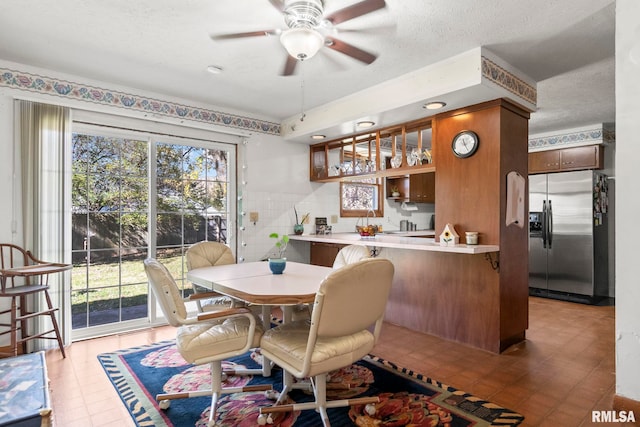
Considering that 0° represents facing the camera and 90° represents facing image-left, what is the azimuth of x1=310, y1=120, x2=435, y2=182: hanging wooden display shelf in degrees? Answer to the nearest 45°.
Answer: approximately 45°

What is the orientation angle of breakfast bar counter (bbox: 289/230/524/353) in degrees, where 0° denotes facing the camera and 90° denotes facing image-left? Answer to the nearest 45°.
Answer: approximately 45°

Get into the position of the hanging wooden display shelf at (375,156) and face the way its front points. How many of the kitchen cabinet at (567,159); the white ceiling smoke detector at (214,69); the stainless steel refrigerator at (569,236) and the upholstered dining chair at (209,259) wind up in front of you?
2

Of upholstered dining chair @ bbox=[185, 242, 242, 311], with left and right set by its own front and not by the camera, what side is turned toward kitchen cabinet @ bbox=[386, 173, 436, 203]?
left

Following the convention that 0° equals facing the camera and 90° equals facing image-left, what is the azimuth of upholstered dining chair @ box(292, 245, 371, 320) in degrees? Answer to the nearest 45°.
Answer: approximately 45°

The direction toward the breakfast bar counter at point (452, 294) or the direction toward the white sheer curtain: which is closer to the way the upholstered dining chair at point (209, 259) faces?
the breakfast bar counter

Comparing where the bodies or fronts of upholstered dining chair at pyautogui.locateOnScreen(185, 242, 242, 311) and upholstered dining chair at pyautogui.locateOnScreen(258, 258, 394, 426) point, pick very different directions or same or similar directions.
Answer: very different directions

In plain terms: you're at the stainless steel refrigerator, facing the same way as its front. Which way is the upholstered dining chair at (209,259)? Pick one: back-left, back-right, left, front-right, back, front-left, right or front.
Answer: front-right

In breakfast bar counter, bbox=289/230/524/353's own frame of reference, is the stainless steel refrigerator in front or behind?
behind

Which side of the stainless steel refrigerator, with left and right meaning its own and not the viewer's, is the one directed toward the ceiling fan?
front

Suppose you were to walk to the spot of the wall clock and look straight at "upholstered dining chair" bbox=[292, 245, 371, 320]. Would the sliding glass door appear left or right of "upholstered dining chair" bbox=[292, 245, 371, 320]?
right

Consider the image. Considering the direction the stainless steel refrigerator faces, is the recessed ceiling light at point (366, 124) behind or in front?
in front

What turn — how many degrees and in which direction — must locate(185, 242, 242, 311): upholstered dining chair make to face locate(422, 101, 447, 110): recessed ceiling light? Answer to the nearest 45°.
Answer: approximately 45° to its left
